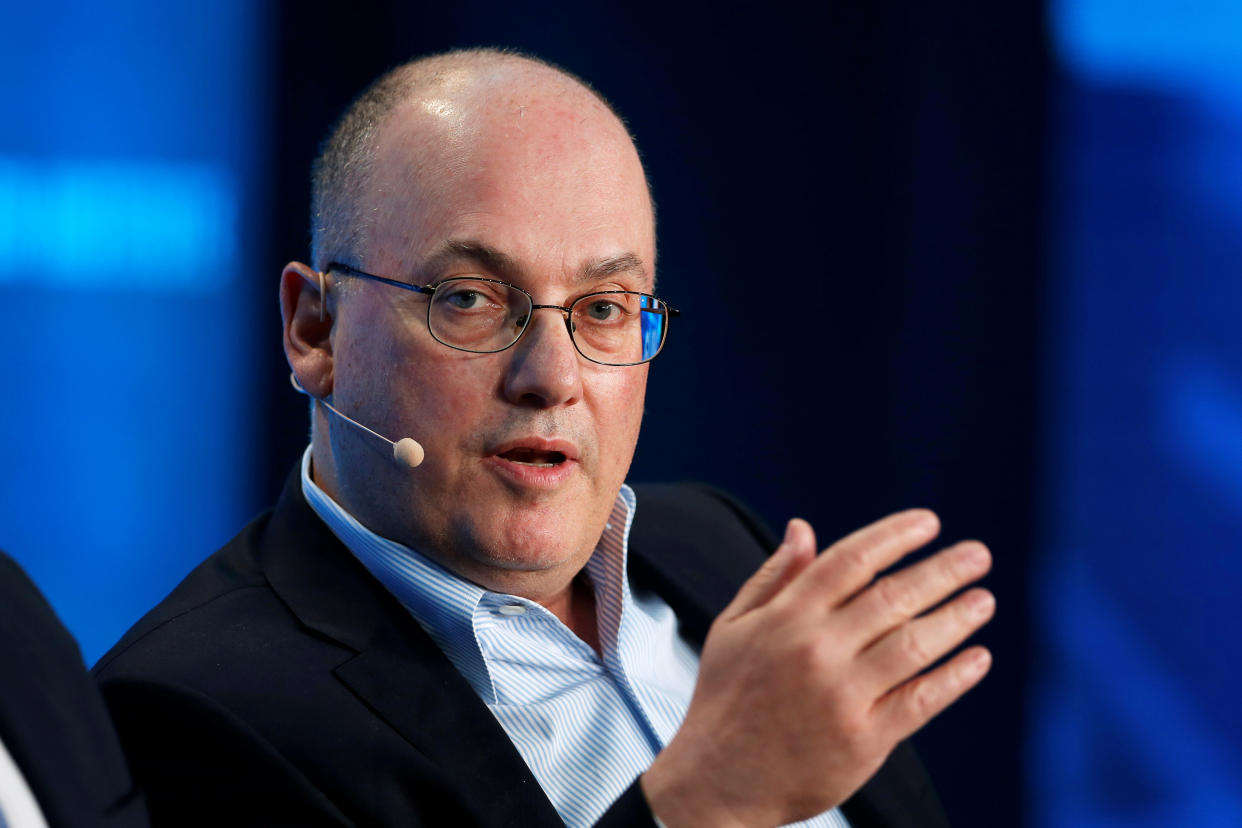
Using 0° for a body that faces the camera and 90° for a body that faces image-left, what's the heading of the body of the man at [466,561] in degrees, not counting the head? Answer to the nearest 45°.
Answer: approximately 315°
